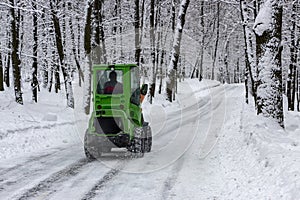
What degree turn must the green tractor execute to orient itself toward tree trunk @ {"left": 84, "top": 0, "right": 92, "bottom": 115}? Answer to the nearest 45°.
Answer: approximately 45° to its left

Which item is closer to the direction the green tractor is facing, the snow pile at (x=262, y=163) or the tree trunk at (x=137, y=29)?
the tree trunk

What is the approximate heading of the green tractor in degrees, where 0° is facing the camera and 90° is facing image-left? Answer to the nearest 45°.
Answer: approximately 225°

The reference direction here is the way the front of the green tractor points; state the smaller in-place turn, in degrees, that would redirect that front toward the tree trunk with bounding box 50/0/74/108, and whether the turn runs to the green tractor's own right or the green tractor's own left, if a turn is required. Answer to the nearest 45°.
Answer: approximately 45° to the green tractor's own left

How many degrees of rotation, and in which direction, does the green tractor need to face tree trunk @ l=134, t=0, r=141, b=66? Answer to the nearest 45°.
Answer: approximately 45° to its left

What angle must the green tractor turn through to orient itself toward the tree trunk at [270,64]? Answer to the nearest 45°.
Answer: approximately 45° to its right

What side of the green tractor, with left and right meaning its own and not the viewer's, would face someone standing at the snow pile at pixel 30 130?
left

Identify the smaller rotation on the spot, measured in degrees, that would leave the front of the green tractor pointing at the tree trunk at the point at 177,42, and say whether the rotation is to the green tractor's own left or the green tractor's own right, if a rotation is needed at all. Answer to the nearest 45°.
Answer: approximately 45° to the green tractor's own left

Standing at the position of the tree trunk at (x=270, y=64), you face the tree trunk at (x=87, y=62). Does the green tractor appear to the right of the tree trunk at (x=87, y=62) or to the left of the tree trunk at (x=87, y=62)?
left

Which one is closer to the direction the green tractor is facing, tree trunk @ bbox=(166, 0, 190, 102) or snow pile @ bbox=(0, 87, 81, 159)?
the tree trunk

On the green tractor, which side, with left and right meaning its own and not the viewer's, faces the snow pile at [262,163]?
right
